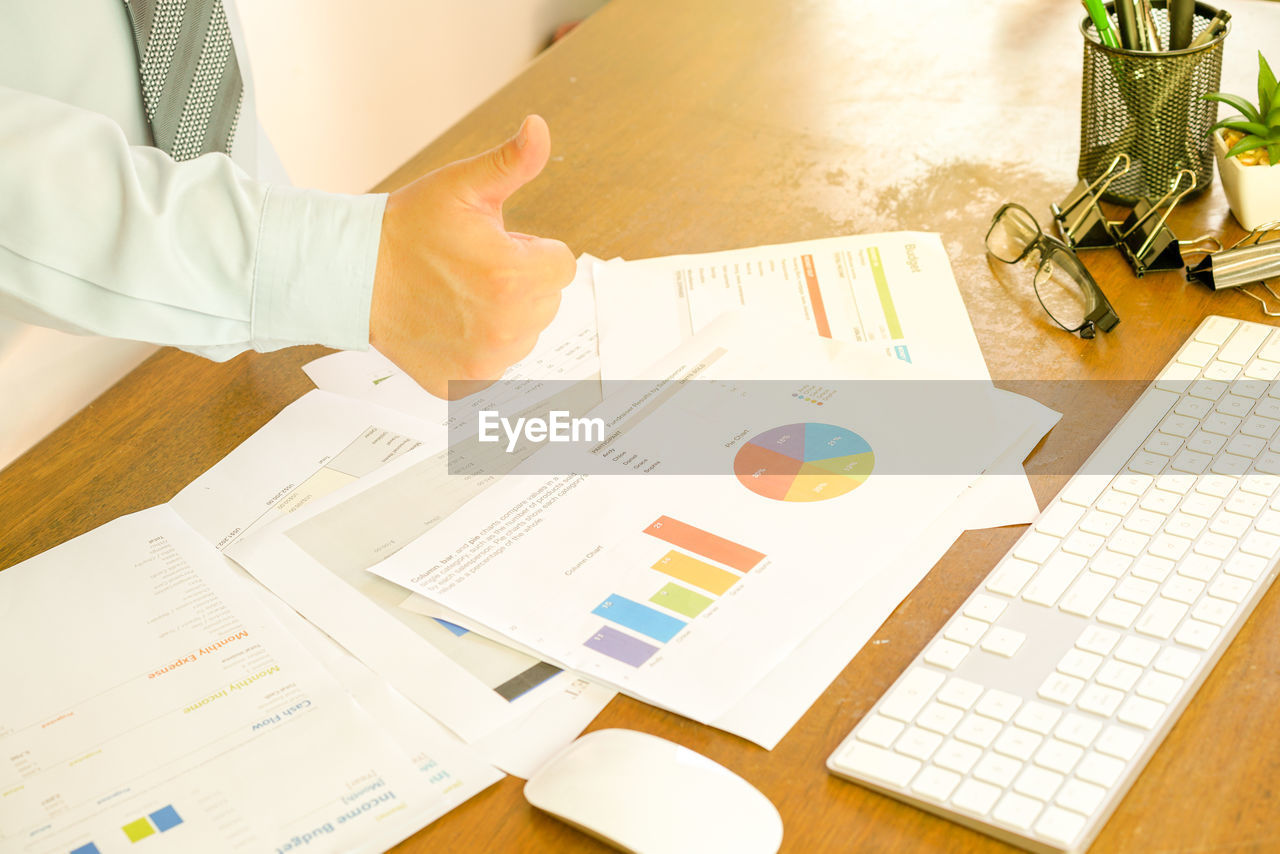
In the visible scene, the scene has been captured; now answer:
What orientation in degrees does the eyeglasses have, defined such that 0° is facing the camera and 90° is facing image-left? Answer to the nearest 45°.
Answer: approximately 45°

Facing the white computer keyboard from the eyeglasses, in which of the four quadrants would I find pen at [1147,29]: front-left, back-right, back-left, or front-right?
back-left

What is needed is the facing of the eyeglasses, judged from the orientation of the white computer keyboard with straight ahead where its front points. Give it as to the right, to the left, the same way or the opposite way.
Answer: to the left

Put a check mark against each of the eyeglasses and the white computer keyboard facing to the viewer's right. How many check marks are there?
0

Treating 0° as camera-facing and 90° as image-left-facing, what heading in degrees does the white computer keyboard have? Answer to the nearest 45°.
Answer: approximately 135°
